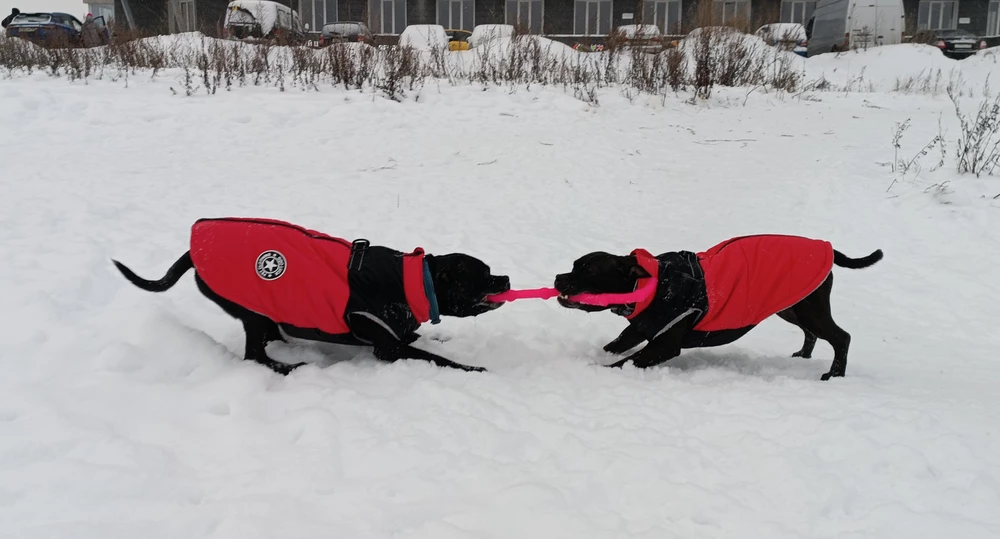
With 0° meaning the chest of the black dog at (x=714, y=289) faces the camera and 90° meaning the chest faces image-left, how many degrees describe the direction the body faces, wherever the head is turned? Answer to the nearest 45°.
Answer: approximately 90°

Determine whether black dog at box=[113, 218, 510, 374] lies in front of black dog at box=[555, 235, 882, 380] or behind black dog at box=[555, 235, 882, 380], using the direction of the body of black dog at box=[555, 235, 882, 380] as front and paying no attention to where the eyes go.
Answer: in front

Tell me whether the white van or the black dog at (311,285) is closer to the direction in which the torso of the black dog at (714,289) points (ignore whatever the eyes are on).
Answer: the black dog

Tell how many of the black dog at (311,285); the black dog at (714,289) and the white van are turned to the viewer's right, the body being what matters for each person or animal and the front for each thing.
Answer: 1

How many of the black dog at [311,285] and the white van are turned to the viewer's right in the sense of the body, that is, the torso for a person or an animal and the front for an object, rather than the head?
1

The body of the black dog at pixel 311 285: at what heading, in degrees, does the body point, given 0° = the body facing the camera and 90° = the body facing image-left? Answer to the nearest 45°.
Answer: approximately 270°

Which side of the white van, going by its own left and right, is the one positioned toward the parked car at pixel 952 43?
right

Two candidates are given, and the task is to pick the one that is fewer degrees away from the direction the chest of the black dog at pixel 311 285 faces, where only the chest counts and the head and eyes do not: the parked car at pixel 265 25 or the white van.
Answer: the white van

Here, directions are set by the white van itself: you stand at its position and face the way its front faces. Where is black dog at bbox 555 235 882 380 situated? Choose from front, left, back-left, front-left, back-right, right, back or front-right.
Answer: back-left

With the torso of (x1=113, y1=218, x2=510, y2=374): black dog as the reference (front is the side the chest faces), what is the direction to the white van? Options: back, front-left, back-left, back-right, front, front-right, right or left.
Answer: front-left

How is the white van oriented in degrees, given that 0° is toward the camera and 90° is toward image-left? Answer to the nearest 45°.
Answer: approximately 135°

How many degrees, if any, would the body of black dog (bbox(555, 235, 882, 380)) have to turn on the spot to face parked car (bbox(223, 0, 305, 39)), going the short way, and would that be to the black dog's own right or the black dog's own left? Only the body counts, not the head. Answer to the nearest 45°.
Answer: approximately 45° to the black dog's own right

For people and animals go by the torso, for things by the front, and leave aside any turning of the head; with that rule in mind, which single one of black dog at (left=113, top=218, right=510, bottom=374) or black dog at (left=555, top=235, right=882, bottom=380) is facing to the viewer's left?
black dog at (left=555, top=235, right=882, bottom=380)
